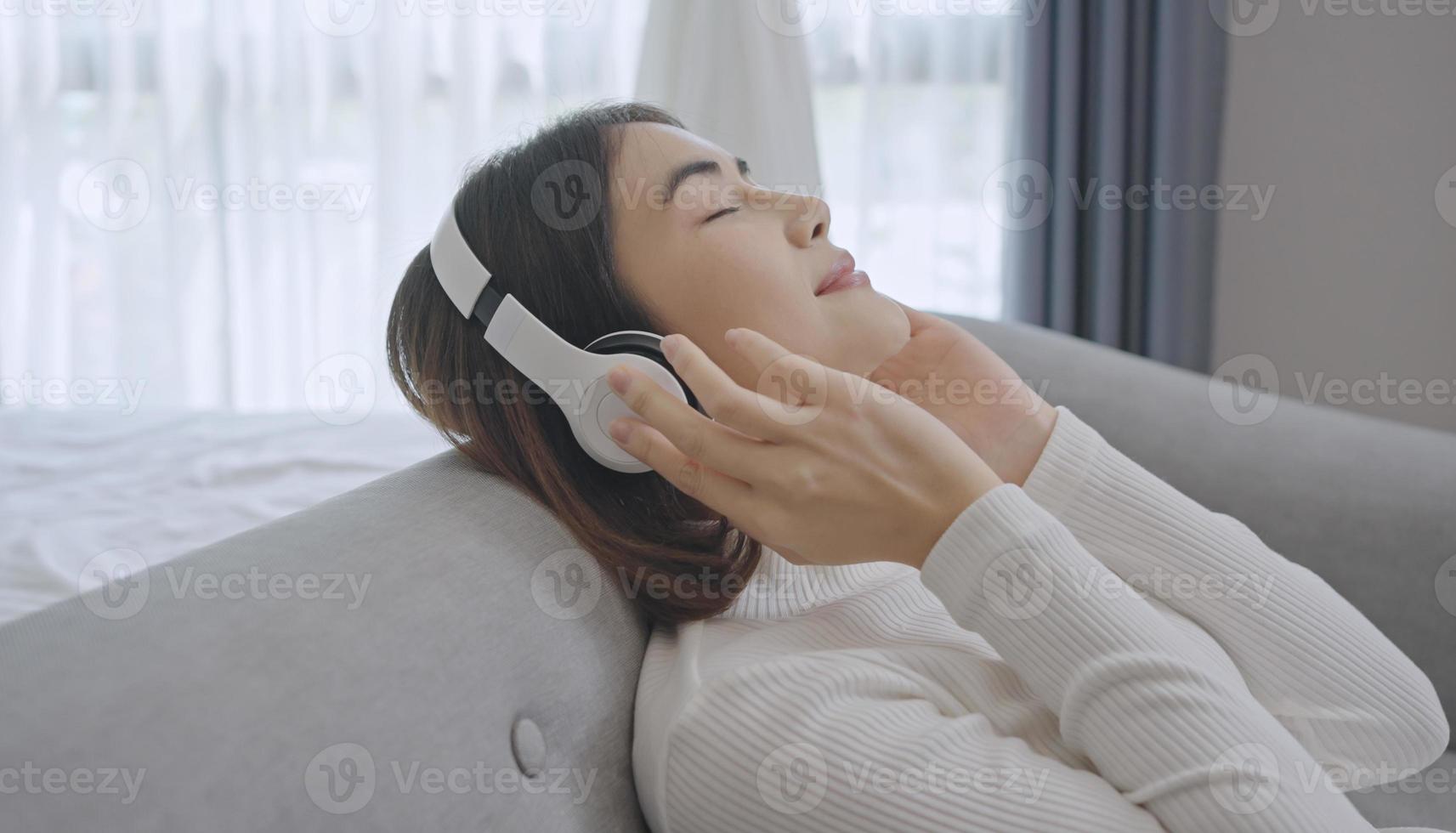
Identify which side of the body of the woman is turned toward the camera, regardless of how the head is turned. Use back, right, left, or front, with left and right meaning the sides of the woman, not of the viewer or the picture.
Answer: right

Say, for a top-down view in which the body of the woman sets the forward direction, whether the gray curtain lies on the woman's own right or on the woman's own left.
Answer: on the woman's own left
